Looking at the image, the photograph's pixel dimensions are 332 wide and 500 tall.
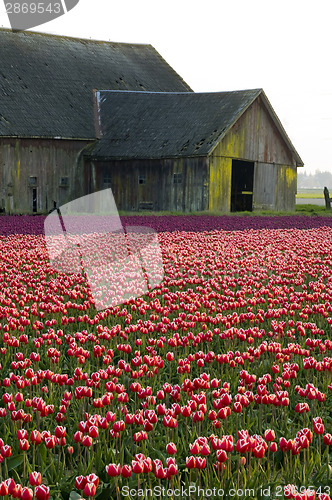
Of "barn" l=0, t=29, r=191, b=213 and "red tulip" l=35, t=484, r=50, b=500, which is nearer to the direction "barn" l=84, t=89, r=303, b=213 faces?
the red tulip

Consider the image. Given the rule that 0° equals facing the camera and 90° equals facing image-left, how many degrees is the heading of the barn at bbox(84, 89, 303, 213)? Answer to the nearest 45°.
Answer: approximately 315°

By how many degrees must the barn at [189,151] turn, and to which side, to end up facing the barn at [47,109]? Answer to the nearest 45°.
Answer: approximately 135° to its right

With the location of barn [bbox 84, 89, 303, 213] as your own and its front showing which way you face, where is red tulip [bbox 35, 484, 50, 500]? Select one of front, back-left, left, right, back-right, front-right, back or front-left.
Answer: front-right
